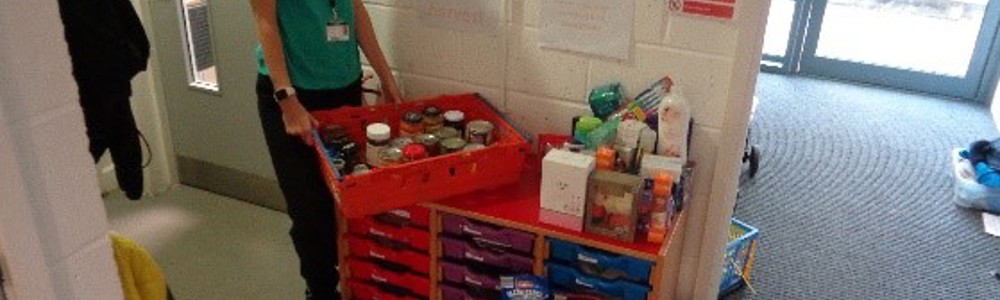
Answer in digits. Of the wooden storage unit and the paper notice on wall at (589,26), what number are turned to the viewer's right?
0

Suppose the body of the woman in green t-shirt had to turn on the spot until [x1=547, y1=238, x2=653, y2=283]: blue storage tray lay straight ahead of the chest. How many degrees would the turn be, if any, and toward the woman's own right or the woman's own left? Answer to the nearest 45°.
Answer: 0° — they already face it

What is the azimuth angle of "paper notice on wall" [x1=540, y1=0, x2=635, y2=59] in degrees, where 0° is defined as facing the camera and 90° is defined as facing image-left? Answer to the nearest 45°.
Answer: approximately 45°

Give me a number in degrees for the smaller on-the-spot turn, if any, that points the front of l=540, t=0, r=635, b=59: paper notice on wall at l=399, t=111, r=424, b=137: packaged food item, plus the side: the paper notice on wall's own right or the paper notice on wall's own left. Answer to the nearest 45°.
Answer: approximately 45° to the paper notice on wall's own right
